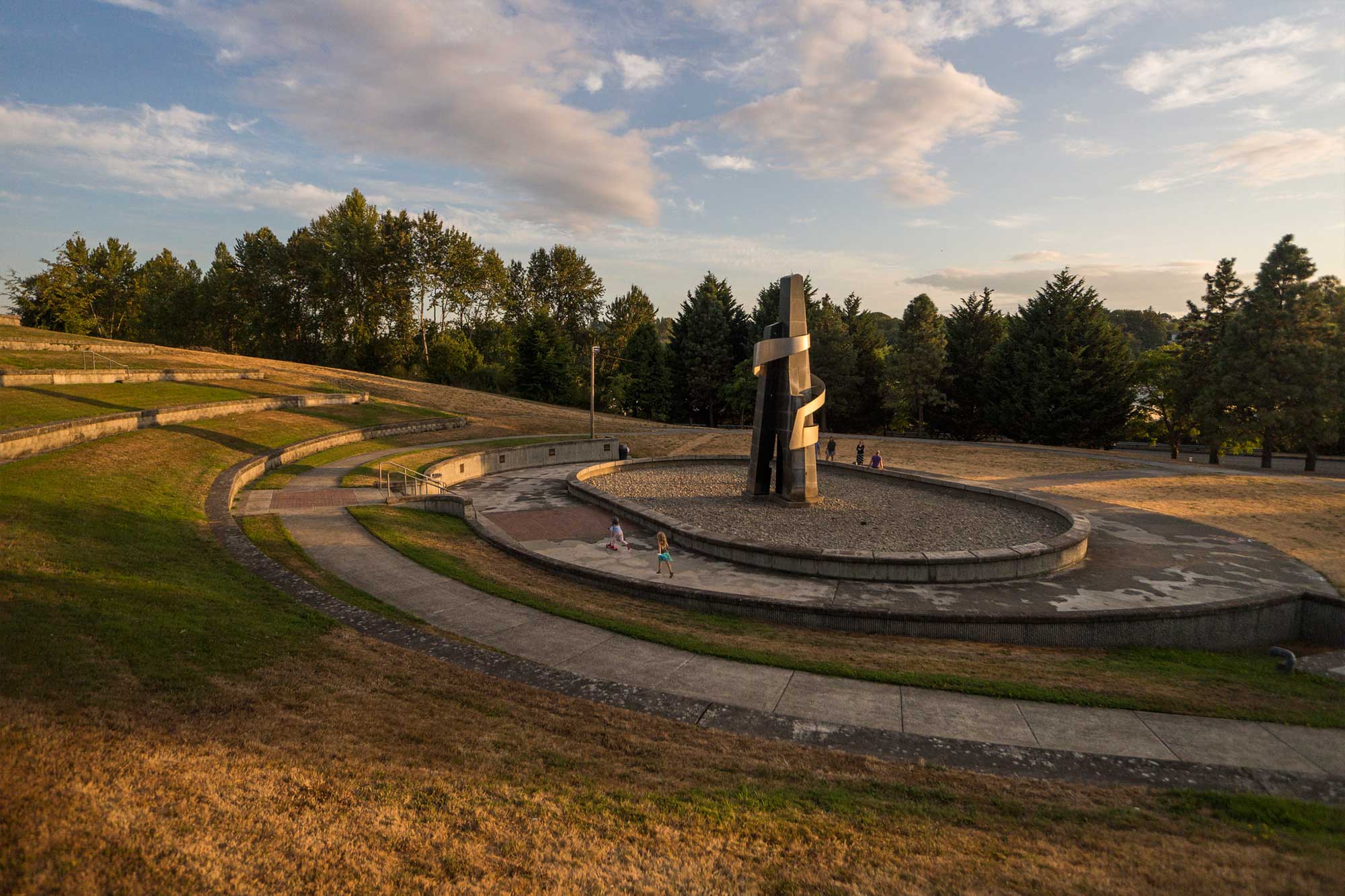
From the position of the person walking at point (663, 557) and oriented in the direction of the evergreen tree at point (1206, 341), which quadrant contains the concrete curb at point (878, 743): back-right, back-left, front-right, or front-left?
back-right

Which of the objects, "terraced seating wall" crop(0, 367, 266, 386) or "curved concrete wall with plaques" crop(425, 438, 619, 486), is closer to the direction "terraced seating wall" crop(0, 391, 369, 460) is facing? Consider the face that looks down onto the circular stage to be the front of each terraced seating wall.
the curved concrete wall with plaques

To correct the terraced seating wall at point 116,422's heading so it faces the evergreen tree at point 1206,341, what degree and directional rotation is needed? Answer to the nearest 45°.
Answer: approximately 45° to its left

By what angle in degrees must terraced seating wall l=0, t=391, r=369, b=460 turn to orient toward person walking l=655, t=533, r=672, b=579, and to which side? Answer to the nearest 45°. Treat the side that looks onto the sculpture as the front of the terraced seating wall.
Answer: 0° — it already faces them

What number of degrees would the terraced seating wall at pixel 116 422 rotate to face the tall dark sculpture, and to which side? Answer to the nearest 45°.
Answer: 0° — it already faces it

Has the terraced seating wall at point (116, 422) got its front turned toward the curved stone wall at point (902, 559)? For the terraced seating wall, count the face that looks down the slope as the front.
yes

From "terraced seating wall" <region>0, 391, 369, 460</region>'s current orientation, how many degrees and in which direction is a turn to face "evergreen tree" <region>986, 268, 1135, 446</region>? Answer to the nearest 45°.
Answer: approximately 45° to its left

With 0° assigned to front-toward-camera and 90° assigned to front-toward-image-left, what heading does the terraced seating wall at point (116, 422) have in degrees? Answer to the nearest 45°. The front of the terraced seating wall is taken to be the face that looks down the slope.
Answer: approximately 315°

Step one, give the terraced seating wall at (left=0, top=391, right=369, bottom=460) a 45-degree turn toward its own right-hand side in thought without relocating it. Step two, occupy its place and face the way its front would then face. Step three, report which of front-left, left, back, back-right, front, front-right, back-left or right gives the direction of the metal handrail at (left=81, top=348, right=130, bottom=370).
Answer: back
